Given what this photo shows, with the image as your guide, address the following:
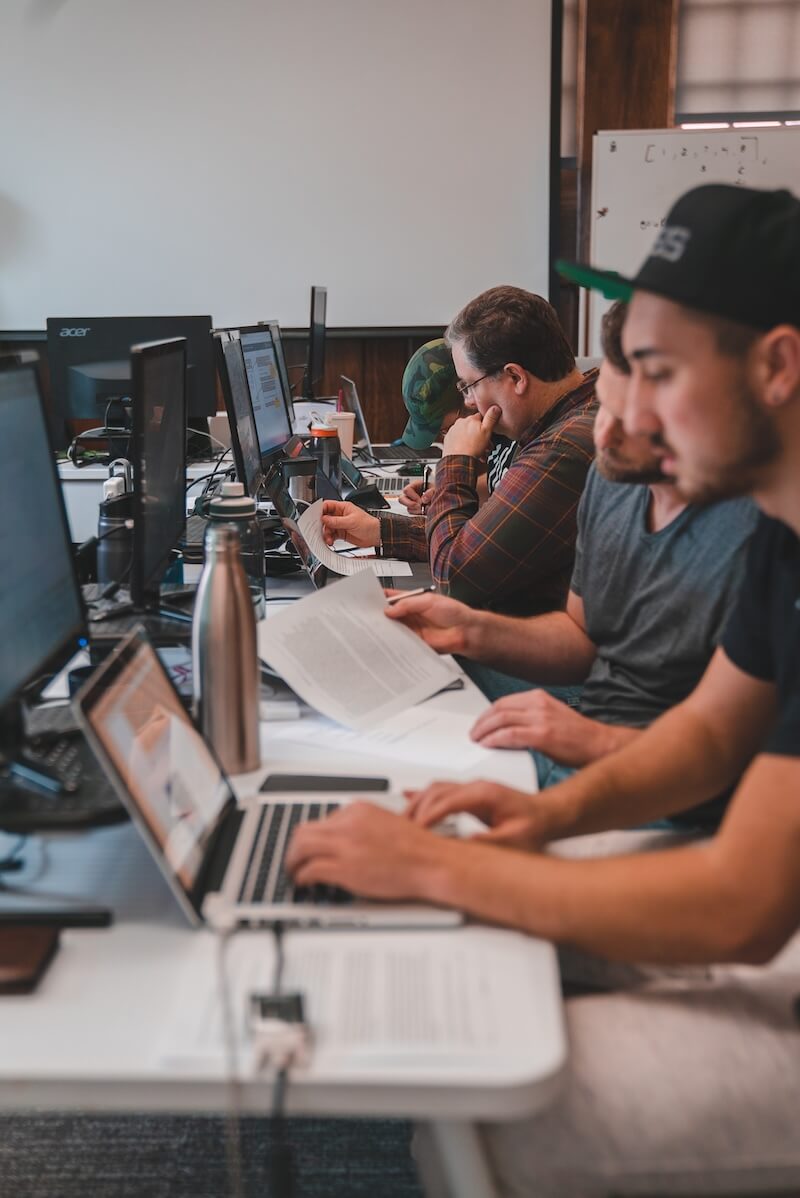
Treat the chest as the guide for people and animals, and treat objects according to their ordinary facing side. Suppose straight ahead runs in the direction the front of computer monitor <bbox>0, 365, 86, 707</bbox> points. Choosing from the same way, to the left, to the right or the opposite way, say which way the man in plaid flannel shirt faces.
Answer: the opposite way

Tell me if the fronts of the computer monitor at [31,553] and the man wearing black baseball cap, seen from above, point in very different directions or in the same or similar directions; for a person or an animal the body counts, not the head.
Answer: very different directions

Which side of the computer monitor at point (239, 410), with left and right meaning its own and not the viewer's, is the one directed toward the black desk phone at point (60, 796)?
right

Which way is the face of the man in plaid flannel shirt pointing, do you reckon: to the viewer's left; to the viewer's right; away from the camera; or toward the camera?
to the viewer's left

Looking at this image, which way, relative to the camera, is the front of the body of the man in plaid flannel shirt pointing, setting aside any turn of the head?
to the viewer's left

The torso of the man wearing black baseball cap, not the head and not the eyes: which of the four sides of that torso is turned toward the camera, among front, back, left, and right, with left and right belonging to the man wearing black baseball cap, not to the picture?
left

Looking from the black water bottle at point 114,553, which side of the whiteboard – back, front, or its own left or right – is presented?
front

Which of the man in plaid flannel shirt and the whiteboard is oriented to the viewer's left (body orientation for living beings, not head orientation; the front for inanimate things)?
the man in plaid flannel shirt

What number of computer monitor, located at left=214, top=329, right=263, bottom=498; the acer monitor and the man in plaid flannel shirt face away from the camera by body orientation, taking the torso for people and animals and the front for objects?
1

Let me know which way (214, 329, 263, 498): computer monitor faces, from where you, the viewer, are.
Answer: facing to the right of the viewer

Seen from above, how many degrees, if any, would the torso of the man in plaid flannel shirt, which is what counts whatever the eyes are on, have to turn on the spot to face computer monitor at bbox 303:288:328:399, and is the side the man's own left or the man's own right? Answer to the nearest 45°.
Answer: approximately 90° to the man's own right

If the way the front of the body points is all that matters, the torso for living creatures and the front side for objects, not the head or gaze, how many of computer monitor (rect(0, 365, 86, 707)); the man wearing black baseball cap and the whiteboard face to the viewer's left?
1

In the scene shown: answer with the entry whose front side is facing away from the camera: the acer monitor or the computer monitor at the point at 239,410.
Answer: the acer monitor

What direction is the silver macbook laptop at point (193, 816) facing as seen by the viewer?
to the viewer's right

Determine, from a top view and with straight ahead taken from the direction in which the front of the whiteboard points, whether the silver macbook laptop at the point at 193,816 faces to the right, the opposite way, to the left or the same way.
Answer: to the left

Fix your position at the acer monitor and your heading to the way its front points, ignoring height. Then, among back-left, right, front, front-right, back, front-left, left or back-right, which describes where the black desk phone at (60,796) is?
back
